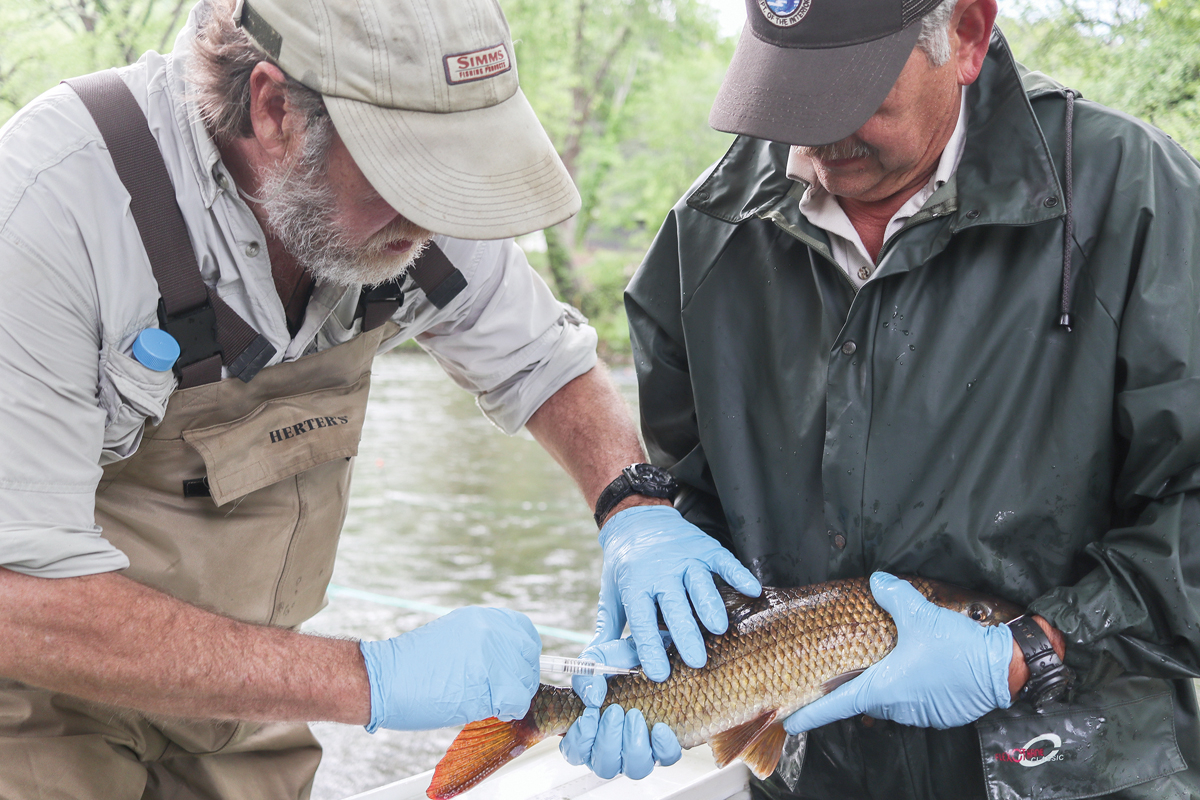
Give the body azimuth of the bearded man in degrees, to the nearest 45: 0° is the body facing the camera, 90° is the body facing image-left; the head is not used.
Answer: approximately 315°

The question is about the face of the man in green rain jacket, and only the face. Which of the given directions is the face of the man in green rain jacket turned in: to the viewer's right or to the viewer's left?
to the viewer's left

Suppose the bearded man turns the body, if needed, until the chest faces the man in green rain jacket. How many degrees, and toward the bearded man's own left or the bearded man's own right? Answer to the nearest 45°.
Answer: approximately 45° to the bearded man's own left

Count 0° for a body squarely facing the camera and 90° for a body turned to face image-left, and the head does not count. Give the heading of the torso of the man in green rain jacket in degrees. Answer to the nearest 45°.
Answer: approximately 45°
